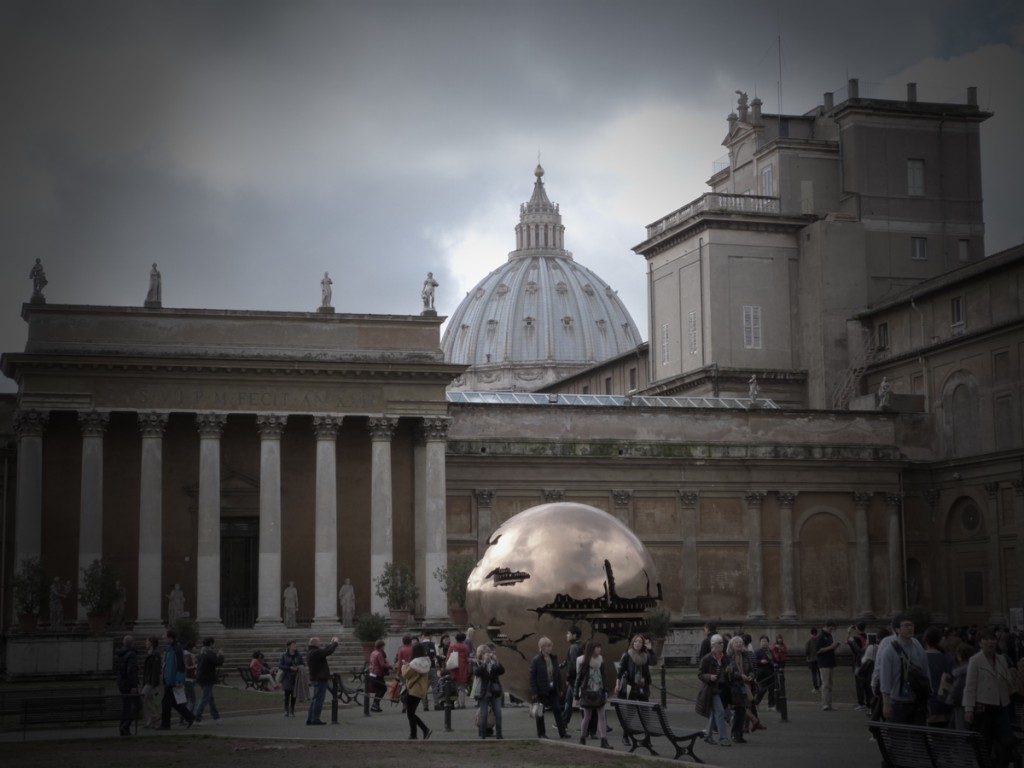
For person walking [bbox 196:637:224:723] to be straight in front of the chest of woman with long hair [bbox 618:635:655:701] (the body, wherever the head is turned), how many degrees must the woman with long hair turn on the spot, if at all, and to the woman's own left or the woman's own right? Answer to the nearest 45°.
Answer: approximately 135° to the woman's own right

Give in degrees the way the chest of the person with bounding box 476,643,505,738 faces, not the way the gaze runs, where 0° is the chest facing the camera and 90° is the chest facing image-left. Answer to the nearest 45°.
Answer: approximately 0°

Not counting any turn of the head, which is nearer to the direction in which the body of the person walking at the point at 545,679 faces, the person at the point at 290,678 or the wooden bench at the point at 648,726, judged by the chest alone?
the wooden bench

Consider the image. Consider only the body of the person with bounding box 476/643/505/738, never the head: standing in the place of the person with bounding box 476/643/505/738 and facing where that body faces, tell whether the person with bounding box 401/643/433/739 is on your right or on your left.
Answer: on your right

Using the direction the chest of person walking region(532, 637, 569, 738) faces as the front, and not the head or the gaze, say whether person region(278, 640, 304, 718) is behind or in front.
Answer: behind

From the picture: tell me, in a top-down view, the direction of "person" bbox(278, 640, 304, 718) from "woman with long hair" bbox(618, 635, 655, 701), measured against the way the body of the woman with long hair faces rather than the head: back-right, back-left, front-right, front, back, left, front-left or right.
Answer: back-right

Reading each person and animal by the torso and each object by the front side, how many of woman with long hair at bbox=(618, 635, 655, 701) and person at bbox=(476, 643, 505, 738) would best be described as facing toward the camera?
2

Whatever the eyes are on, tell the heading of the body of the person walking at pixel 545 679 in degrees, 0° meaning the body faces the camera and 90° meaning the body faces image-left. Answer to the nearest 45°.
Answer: approximately 315°
